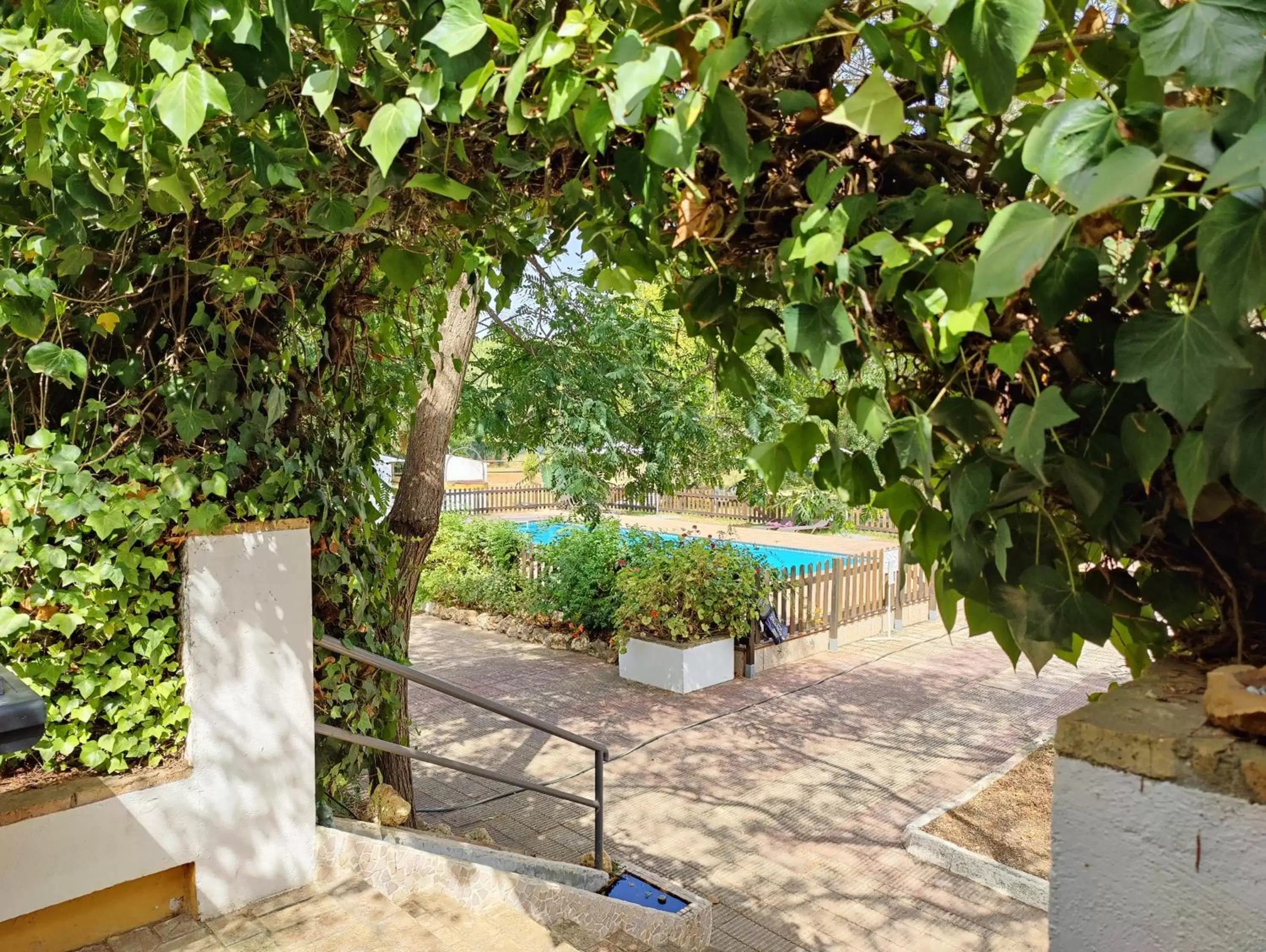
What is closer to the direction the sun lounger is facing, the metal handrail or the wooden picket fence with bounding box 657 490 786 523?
the wooden picket fence

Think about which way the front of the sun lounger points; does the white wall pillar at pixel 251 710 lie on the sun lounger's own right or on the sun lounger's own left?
on the sun lounger's own left

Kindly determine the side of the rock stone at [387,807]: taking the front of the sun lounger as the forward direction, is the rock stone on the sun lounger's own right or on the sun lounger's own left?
on the sun lounger's own left

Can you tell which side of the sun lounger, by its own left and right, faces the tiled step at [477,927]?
left

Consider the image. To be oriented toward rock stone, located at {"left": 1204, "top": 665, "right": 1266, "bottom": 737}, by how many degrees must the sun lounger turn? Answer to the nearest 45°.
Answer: approximately 90° to its left

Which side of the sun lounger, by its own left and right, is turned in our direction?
left

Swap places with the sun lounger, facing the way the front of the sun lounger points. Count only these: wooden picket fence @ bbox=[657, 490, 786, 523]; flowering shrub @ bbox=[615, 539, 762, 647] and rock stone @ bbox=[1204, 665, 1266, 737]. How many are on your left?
2

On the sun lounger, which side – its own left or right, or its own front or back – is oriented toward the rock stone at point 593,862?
left

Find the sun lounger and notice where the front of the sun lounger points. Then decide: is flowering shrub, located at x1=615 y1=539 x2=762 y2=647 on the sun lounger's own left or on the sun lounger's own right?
on the sun lounger's own left

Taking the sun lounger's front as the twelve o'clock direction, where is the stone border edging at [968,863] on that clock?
The stone border edging is roughly at 9 o'clock from the sun lounger.

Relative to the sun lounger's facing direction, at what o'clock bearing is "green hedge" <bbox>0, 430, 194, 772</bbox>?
The green hedge is roughly at 9 o'clock from the sun lounger.

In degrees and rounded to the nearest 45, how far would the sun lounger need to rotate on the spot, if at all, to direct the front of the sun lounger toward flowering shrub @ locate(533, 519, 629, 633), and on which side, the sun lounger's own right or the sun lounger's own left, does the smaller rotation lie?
approximately 90° to the sun lounger's own left

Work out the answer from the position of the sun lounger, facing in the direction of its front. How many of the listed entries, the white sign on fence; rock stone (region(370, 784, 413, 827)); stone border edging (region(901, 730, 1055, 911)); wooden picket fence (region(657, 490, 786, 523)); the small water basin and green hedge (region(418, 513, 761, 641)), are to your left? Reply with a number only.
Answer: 5
